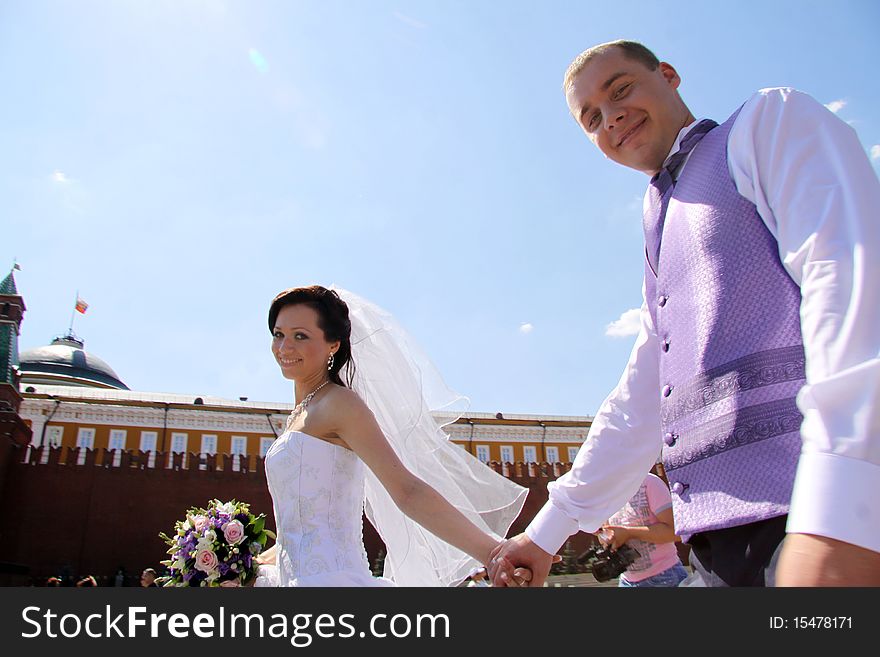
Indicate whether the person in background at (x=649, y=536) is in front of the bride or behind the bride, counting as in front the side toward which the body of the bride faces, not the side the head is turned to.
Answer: behind

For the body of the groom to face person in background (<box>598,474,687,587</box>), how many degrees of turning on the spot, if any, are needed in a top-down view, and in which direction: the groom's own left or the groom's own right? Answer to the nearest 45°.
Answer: approximately 135° to the groom's own right

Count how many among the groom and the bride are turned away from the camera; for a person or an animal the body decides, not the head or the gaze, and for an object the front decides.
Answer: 0

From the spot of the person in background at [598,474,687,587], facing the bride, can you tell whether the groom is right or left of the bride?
left

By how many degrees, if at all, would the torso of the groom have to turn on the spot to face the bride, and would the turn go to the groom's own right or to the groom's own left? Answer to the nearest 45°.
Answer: approximately 90° to the groom's own right

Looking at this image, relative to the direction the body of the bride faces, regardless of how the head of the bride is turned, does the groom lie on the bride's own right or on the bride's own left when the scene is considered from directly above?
on the bride's own left

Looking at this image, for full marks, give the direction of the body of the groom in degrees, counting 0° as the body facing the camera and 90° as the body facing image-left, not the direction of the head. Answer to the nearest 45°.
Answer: approximately 45°
